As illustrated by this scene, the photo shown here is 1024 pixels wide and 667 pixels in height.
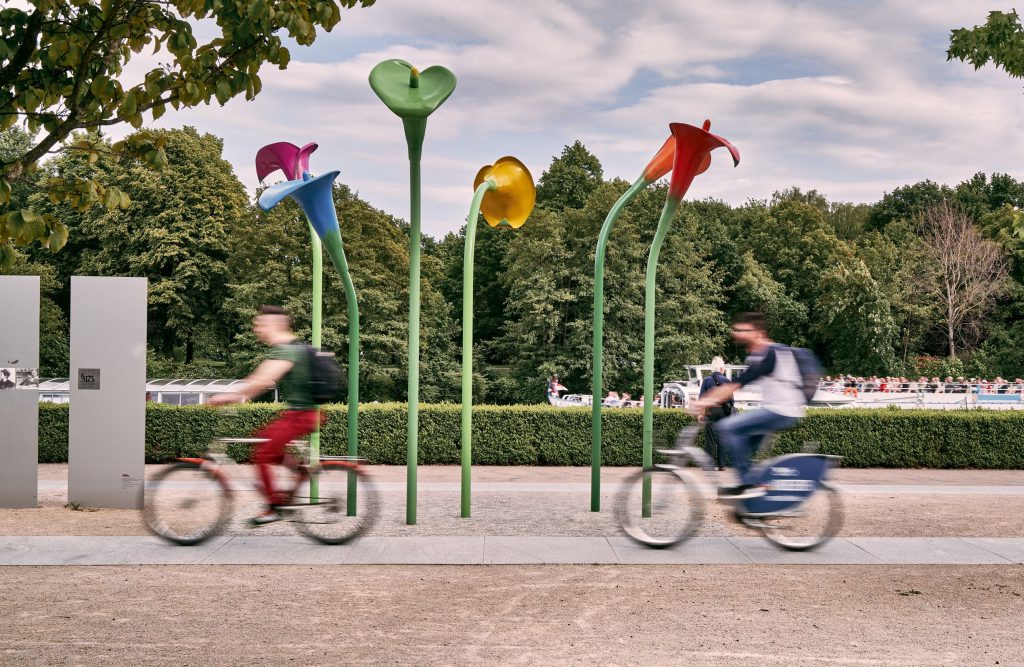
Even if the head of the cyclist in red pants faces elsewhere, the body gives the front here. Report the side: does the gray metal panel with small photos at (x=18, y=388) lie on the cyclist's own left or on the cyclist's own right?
on the cyclist's own right

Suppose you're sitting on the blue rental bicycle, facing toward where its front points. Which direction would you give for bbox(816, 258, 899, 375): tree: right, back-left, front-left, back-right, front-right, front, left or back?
right

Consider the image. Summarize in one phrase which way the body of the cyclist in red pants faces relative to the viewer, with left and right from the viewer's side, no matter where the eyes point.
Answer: facing to the left of the viewer

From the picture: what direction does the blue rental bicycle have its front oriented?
to the viewer's left

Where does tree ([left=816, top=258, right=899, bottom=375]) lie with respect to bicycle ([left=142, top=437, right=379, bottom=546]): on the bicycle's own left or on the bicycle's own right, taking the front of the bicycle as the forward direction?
on the bicycle's own right

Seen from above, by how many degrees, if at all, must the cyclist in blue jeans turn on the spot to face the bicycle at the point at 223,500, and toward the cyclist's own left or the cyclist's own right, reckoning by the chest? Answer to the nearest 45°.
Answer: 0° — they already face it

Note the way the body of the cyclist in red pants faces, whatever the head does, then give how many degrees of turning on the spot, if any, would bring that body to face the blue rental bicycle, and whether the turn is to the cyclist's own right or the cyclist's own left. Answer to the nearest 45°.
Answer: approximately 180°

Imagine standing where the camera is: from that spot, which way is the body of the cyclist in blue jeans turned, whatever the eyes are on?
to the viewer's left

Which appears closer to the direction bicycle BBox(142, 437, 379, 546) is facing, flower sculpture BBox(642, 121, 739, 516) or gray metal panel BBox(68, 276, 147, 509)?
the gray metal panel

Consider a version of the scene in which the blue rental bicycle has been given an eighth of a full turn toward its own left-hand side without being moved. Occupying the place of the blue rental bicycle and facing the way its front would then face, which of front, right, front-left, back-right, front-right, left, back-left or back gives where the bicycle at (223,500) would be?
front-right

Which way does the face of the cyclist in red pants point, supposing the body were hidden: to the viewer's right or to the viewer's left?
to the viewer's left

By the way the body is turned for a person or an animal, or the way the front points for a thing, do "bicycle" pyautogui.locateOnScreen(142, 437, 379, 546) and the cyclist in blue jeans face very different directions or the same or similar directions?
same or similar directions

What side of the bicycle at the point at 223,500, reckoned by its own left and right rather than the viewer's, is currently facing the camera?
left

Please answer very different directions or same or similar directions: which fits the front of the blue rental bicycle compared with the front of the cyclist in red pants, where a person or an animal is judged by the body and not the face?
same or similar directions

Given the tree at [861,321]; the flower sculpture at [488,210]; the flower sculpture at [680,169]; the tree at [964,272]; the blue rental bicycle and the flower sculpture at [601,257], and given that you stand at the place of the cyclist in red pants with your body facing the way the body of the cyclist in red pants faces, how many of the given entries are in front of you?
0
